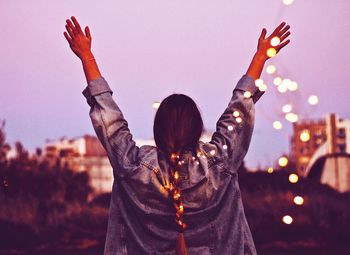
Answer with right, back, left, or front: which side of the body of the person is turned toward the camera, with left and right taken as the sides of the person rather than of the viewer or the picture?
back

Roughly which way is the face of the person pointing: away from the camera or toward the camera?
away from the camera
